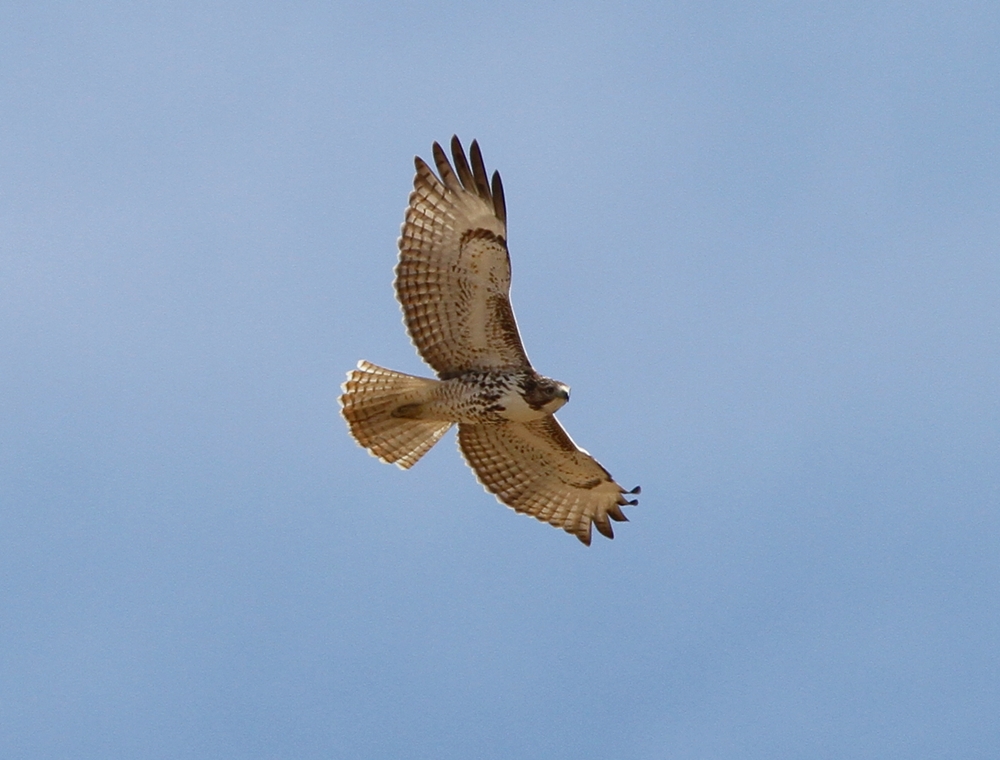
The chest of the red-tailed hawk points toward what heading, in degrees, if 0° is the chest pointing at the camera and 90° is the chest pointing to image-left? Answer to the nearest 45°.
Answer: approximately 270°
